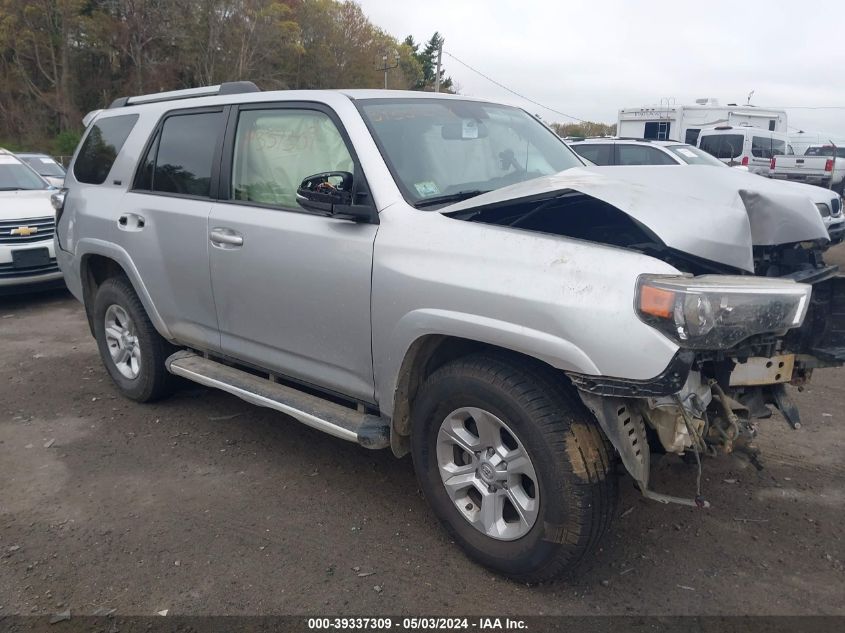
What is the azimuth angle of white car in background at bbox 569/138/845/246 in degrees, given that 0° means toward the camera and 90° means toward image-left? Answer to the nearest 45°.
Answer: approximately 315°

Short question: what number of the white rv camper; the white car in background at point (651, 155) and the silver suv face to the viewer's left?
0

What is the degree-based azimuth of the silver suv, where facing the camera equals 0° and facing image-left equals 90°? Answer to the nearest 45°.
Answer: approximately 315°

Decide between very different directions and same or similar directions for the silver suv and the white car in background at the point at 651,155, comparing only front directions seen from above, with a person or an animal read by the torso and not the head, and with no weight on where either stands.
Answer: same or similar directions

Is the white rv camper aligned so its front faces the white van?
no

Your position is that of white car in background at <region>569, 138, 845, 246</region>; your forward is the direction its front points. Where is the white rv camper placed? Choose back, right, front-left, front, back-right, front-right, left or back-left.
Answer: back-left

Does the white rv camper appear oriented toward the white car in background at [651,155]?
no

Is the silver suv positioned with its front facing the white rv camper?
no

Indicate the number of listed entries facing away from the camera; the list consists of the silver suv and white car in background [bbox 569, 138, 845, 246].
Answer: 0

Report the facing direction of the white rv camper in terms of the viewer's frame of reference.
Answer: facing away from the viewer and to the right of the viewer
